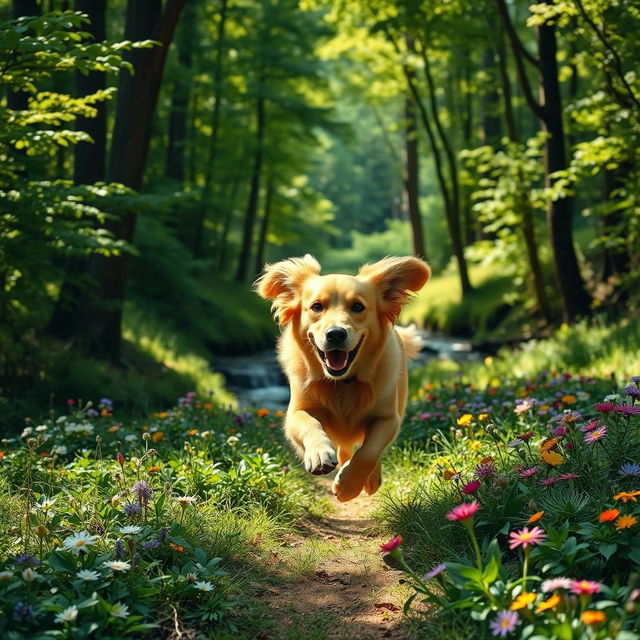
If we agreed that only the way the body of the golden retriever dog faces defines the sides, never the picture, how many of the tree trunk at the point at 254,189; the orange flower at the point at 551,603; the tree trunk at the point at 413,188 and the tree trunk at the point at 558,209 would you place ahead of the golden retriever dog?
1

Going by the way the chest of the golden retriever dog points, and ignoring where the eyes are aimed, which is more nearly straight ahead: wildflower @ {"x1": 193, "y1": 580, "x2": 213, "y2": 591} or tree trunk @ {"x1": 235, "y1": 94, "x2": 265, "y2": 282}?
the wildflower

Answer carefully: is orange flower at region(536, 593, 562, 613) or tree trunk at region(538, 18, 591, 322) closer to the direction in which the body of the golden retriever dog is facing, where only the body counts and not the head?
the orange flower

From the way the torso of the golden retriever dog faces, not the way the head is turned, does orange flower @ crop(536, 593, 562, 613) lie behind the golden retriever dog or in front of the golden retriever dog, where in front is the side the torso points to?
in front

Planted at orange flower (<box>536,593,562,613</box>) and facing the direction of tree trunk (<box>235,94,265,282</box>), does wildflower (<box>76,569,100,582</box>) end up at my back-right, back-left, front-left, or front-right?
front-left

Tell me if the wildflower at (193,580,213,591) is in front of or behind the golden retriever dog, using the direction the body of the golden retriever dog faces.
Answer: in front

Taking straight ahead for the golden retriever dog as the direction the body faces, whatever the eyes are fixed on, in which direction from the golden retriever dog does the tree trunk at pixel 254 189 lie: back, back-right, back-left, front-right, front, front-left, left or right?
back

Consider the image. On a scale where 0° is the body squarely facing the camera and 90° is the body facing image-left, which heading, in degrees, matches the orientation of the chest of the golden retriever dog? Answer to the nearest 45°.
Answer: approximately 0°

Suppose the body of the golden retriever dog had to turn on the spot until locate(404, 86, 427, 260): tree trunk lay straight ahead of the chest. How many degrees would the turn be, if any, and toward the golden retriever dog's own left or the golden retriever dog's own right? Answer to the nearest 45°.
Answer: approximately 180°

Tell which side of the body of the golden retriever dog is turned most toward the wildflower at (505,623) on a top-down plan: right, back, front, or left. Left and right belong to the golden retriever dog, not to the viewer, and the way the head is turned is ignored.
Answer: front

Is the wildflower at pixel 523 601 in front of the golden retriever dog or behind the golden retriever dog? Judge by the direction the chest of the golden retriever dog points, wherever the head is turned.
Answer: in front

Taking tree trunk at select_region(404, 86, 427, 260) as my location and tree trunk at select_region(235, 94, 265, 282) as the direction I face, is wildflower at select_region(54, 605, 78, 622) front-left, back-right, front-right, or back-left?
front-left

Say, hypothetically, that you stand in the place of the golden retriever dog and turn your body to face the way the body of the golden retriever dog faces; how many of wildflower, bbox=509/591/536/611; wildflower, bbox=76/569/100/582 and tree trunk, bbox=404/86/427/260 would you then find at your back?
1
